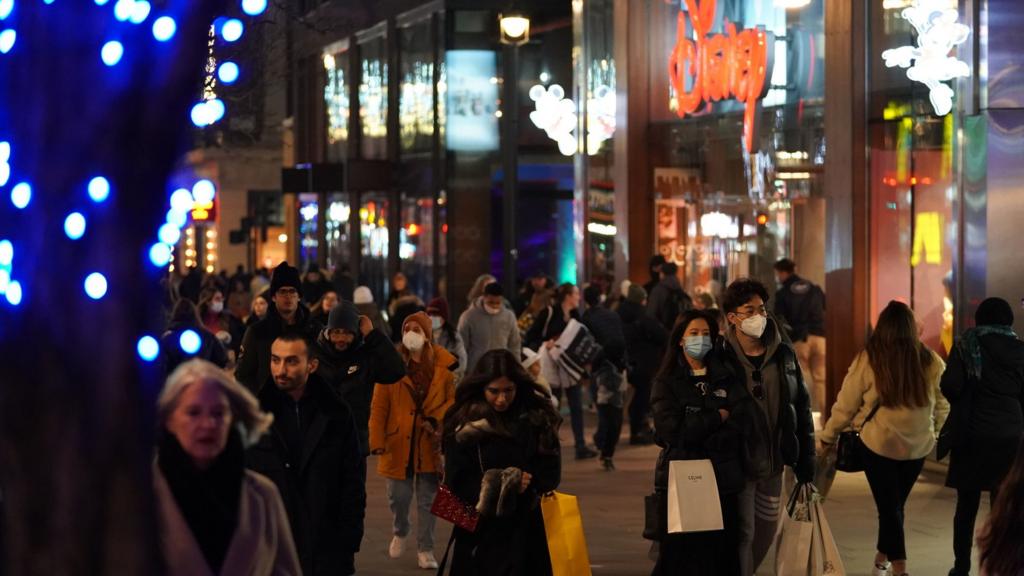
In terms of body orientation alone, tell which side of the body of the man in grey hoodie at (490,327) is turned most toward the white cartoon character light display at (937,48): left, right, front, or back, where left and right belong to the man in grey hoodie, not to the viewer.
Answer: left

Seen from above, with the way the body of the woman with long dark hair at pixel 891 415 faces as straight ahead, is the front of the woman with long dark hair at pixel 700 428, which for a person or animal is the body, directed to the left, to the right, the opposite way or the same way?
the opposite way

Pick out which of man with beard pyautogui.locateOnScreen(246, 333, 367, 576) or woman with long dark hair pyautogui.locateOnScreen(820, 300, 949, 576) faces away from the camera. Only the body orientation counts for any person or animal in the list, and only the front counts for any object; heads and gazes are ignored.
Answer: the woman with long dark hair

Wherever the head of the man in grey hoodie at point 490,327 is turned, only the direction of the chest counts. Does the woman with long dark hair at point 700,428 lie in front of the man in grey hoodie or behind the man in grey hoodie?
in front

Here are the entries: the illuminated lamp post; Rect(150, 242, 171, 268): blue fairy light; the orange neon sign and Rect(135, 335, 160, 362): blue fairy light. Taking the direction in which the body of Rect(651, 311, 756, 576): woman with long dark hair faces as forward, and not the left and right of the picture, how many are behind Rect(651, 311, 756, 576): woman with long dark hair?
2

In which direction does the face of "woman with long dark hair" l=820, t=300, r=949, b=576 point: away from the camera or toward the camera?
away from the camera

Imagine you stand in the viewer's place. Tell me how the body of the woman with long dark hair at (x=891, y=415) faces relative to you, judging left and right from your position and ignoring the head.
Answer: facing away from the viewer

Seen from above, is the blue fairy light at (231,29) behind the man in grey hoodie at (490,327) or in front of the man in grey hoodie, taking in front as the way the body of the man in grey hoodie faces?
in front

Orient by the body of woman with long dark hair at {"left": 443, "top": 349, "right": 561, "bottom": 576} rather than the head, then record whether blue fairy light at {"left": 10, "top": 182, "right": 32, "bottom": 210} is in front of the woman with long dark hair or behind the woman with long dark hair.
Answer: in front

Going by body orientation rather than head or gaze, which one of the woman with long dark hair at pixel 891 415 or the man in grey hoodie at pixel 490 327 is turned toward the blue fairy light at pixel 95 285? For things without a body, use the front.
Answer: the man in grey hoodie

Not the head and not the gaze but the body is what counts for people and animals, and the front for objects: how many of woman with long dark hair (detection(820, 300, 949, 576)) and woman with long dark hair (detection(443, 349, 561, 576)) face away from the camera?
1
